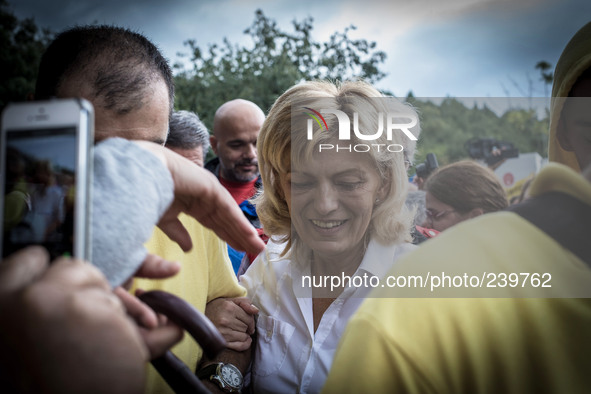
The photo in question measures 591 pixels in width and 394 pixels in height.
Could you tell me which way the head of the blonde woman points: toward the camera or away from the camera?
toward the camera

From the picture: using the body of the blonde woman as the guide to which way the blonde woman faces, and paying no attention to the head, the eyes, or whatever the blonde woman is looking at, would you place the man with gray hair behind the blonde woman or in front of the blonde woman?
behind

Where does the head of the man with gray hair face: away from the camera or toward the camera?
toward the camera

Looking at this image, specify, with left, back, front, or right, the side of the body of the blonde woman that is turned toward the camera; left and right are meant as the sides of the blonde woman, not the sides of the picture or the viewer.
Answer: front
